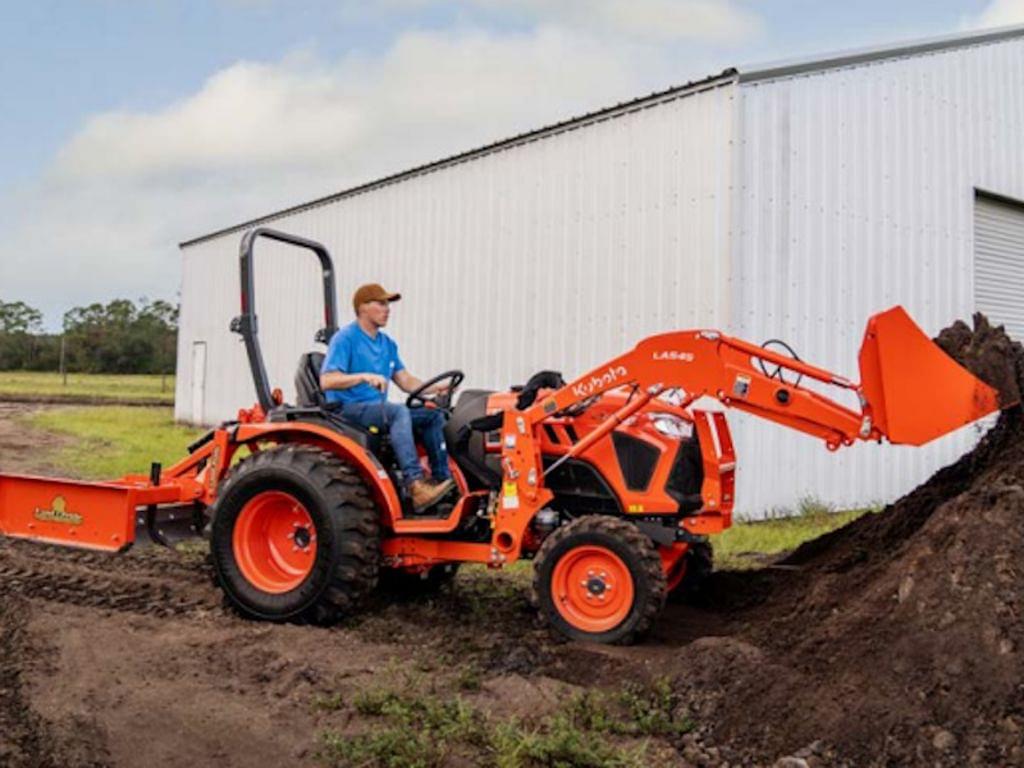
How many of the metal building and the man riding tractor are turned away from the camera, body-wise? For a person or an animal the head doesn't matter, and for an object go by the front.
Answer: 0

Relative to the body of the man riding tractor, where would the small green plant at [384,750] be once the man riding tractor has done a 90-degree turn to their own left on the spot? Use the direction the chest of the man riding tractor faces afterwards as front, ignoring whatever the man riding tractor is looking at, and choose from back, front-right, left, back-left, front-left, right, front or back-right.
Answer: back-right

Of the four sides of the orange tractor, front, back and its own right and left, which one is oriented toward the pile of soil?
front

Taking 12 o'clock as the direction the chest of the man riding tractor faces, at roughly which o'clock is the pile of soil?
The pile of soil is roughly at 12 o'clock from the man riding tractor.

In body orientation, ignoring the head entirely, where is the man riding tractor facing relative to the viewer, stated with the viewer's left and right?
facing the viewer and to the right of the viewer

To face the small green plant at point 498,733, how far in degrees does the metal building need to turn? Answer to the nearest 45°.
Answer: approximately 45° to its right

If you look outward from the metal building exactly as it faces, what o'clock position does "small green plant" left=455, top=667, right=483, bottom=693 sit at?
The small green plant is roughly at 2 o'clock from the metal building.

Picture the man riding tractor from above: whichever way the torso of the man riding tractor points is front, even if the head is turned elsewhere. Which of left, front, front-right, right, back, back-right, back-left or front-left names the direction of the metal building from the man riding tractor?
left

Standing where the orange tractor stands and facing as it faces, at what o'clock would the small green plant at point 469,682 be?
The small green plant is roughly at 2 o'clock from the orange tractor.

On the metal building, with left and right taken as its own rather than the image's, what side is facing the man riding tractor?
right

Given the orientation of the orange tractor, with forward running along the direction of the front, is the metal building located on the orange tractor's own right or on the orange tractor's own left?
on the orange tractor's own left

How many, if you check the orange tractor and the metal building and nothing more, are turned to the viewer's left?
0

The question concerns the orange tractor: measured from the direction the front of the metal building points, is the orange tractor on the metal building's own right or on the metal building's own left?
on the metal building's own right
